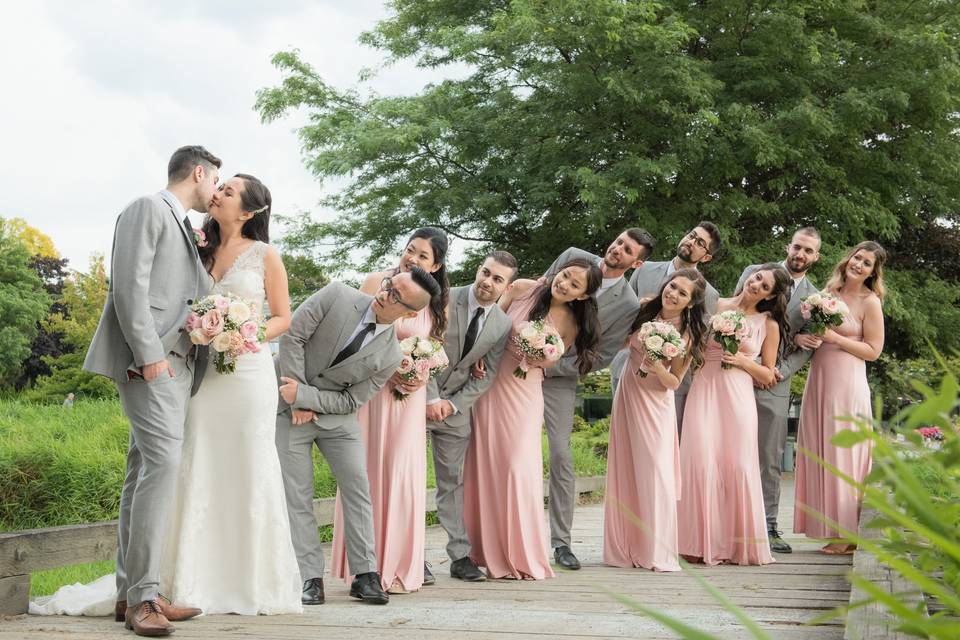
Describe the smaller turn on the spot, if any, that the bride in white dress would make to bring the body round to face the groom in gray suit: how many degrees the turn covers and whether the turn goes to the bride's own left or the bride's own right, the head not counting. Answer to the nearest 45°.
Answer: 0° — they already face them

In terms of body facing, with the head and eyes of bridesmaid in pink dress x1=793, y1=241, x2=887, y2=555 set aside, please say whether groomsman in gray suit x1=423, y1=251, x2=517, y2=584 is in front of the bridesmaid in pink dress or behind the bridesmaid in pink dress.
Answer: in front

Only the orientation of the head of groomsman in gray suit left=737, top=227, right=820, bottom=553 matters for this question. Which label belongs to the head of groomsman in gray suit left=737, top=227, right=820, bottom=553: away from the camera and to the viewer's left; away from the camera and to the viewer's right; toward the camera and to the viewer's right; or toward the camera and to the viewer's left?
toward the camera and to the viewer's left

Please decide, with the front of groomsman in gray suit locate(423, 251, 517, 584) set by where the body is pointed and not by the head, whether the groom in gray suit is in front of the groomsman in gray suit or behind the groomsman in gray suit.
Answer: in front

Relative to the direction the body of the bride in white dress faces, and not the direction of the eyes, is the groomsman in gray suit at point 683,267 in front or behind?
behind
